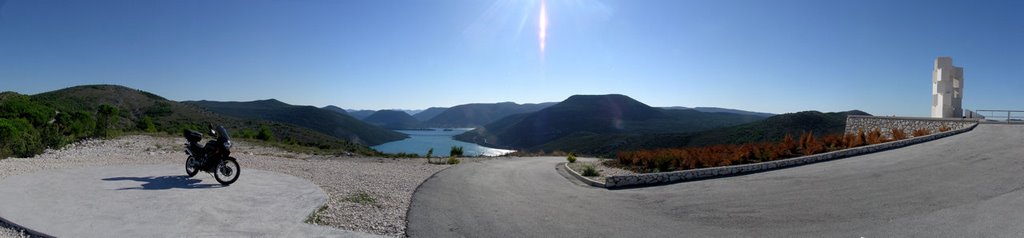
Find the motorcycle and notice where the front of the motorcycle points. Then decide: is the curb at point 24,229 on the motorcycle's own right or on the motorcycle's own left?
on the motorcycle's own right

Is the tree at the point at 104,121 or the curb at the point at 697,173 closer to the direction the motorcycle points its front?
the curb

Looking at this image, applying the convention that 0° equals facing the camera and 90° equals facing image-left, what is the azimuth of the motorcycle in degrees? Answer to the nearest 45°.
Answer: approximately 315°

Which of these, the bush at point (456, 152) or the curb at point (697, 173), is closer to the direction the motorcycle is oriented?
the curb

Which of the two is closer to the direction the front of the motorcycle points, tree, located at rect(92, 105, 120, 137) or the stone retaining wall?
the stone retaining wall

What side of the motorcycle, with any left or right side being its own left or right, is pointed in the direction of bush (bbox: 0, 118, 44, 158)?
back

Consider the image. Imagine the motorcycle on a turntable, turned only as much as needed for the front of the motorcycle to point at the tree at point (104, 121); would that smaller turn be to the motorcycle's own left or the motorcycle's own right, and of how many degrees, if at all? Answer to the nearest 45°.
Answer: approximately 135° to the motorcycle's own left

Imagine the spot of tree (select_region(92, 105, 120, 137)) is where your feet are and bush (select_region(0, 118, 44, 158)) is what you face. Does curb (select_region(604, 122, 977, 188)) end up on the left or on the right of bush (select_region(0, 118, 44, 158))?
left

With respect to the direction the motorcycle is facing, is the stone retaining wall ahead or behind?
ahead

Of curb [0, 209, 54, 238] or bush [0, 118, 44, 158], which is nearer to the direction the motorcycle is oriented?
the curb

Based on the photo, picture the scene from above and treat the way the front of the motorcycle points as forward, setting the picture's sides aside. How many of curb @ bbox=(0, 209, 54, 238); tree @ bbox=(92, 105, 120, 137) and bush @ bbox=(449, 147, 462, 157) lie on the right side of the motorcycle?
1

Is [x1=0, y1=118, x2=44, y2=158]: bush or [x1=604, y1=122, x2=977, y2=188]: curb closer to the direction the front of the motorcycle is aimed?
the curb
